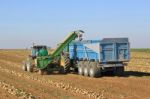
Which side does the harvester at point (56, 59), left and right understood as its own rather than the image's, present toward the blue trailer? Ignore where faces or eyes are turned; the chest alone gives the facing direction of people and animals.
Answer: back

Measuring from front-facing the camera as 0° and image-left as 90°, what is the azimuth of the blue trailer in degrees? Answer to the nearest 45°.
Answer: approximately 135°

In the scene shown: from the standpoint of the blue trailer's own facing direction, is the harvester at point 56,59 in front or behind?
in front

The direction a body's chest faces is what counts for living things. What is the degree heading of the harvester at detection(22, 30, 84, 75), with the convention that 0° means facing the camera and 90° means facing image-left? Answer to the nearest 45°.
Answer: approximately 135°
